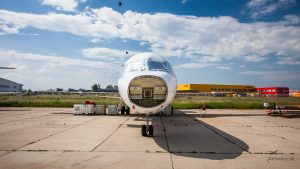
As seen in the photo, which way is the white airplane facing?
toward the camera
